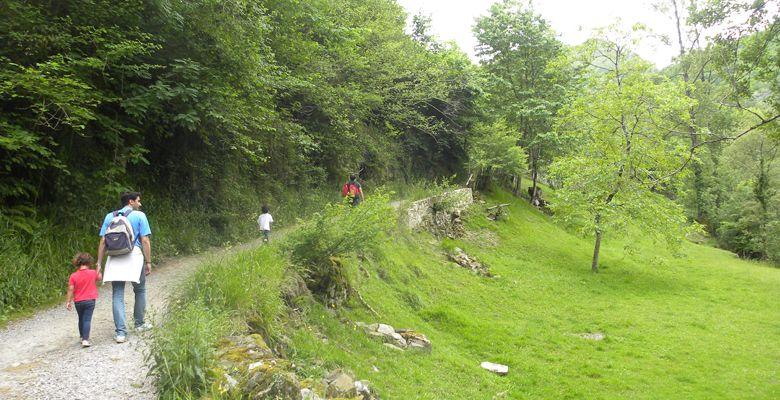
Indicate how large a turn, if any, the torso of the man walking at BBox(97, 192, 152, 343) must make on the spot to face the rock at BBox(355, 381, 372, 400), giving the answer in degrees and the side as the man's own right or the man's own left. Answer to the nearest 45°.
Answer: approximately 135° to the man's own right

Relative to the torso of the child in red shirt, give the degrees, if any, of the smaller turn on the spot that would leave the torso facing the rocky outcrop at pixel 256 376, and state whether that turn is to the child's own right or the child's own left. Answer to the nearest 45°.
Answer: approximately 135° to the child's own right

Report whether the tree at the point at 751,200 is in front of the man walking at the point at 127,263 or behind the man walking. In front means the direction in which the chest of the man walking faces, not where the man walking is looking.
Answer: in front

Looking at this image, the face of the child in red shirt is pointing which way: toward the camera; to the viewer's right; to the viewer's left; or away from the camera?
away from the camera

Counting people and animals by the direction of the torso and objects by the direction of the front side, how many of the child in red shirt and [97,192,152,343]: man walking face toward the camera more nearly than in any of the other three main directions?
0

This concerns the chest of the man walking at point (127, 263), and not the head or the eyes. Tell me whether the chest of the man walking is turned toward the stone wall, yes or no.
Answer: yes

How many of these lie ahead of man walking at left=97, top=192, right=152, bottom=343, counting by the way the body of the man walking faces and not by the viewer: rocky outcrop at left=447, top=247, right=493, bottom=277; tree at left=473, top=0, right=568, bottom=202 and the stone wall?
3

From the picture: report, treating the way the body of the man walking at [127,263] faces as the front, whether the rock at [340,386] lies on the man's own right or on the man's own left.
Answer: on the man's own right

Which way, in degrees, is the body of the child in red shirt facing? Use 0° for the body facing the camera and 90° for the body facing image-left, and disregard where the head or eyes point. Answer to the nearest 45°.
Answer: approximately 180°

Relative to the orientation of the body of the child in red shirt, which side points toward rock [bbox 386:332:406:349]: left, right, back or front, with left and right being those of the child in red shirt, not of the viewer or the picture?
right

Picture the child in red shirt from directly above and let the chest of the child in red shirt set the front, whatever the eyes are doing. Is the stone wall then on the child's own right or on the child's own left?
on the child's own right

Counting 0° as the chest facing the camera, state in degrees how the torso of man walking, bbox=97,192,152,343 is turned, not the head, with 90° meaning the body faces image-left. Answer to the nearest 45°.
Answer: approximately 225°

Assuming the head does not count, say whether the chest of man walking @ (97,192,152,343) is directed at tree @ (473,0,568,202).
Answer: yes

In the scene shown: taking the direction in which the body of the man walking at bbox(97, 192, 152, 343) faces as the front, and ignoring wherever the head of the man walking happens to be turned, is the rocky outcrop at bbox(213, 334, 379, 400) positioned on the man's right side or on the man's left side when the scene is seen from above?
on the man's right side
